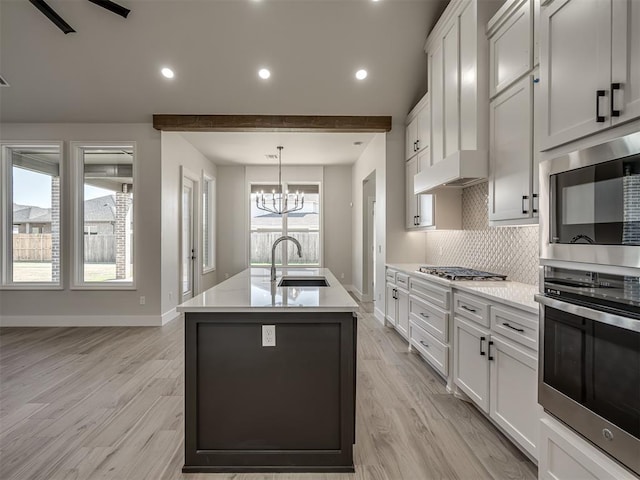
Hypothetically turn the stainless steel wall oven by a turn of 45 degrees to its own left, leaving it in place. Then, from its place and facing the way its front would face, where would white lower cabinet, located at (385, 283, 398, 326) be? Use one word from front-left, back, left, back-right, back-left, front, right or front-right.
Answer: back-right

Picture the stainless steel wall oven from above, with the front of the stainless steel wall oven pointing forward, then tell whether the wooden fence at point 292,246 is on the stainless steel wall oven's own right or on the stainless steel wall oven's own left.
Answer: on the stainless steel wall oven's own right

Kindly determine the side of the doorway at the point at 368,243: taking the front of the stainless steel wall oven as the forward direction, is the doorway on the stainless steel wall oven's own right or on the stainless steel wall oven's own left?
on the stainless steel wall oven's own right

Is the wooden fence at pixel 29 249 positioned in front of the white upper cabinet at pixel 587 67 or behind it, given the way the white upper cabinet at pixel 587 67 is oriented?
in front

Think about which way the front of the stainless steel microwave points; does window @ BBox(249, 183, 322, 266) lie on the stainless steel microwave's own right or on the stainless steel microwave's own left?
on the stainless steel microwave's own right

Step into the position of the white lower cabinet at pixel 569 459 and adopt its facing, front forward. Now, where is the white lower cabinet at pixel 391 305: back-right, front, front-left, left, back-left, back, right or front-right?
right

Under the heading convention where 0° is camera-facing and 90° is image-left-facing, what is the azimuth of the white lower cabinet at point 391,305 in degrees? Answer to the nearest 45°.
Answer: approximately 90°

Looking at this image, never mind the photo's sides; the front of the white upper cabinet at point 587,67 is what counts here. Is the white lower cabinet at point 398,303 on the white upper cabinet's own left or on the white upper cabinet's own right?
on the white upper cabinet's own right

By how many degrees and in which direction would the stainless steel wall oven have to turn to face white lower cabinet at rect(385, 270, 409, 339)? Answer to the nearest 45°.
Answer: approximately 90° to its right

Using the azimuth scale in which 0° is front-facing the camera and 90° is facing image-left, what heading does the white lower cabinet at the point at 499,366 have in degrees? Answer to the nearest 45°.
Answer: approximately 45°

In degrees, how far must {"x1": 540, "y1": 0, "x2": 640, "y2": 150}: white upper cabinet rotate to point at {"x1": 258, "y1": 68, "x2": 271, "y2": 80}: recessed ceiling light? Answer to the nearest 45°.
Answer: approximately 45° to its right
